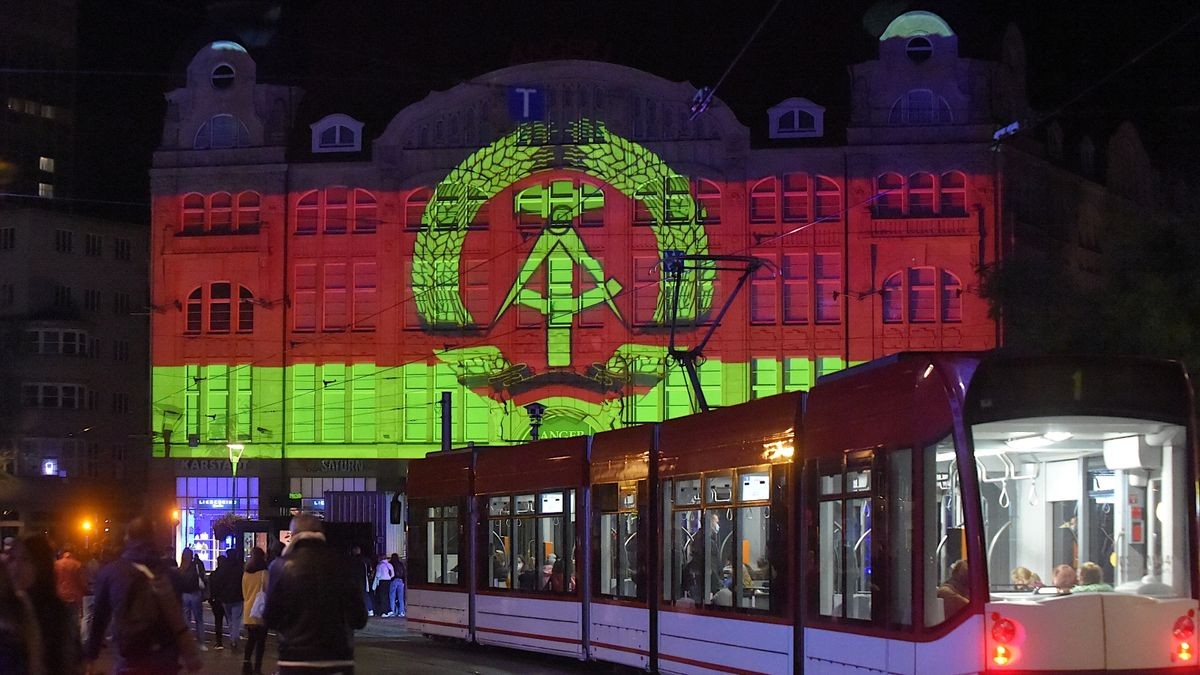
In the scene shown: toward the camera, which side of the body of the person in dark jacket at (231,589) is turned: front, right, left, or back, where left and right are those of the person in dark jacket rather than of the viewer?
back

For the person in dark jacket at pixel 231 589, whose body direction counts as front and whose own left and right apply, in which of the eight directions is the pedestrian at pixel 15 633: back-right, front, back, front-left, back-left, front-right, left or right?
back

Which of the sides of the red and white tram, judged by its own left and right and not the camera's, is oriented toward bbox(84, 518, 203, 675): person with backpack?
left

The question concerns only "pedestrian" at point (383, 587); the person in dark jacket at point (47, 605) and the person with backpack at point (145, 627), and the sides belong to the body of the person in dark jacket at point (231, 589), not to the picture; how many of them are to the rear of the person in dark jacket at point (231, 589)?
2

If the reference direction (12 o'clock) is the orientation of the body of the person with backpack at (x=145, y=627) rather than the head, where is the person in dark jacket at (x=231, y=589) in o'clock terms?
The person in dark jacket is roughly at 12 o'clock from the person with backpack.

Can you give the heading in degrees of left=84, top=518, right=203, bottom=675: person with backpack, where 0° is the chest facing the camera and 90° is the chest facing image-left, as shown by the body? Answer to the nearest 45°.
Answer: approximately 180°

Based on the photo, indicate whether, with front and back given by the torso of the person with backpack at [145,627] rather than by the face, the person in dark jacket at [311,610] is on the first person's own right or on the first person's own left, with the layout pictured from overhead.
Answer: on the first person's own right

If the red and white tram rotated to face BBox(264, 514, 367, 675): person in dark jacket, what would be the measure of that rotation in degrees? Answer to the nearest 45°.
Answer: approximately 90° to its left

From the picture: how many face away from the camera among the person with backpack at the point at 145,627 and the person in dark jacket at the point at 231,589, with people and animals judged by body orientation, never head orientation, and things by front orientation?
2

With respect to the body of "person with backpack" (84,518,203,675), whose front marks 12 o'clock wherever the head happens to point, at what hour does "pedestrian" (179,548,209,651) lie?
The pedestrian is roughly at 12 o'clock from the person with backpack.
